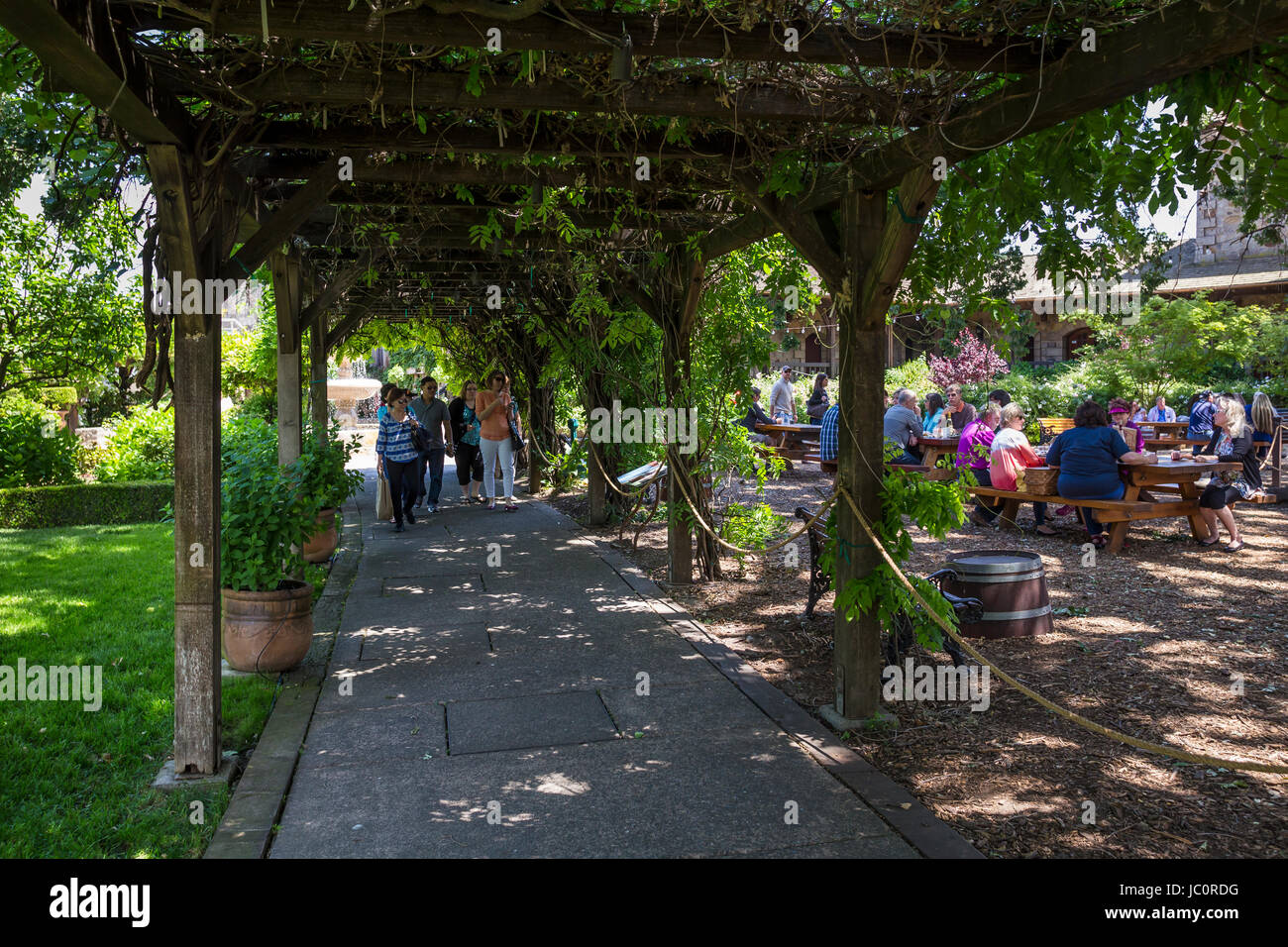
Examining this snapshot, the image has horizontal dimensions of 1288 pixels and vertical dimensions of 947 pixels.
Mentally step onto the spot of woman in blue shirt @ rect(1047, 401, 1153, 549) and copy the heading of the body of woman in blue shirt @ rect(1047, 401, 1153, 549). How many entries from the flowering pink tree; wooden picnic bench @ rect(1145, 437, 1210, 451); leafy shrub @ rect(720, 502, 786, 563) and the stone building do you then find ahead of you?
3

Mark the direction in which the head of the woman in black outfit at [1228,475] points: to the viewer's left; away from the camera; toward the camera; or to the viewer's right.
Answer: to the viewer's left

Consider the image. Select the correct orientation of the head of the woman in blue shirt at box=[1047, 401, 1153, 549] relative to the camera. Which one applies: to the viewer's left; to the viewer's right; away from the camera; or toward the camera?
away from the camera

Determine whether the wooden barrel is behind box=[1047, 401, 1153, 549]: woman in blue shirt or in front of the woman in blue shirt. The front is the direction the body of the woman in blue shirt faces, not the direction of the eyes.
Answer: behind

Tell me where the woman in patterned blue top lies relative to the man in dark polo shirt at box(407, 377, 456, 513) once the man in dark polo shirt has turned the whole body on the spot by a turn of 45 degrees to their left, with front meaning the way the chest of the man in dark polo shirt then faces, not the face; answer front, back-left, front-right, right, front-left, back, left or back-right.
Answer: front-right

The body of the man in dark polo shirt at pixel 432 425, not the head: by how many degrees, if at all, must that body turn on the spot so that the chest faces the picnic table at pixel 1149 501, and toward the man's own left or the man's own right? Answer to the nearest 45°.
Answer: approximately 45° to the man's own left

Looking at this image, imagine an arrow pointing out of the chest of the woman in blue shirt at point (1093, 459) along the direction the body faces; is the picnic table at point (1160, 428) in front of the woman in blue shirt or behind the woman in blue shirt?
in front

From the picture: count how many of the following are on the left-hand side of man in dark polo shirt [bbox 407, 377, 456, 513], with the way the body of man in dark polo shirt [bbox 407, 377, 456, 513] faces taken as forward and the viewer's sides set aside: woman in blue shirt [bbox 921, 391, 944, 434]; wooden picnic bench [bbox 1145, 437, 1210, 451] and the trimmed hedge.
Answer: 2

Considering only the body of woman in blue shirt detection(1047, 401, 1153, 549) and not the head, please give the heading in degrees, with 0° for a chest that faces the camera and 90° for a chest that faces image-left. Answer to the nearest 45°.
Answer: approximately 180°

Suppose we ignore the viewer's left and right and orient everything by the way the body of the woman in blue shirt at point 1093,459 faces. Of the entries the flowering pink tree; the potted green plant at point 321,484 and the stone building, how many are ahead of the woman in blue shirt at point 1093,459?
2

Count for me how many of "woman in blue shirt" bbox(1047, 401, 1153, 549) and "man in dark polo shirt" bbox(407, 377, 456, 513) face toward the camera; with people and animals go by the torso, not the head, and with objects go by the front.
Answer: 1

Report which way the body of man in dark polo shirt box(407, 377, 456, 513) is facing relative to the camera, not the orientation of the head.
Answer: toward the camera

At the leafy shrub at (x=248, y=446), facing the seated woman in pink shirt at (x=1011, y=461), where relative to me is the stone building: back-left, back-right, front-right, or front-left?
front-left

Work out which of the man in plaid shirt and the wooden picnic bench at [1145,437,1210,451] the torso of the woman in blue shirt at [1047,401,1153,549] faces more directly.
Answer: the wooden picnic bench

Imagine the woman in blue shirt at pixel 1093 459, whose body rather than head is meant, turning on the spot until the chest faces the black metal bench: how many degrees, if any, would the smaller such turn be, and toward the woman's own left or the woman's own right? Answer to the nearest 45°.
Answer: approximately 180°

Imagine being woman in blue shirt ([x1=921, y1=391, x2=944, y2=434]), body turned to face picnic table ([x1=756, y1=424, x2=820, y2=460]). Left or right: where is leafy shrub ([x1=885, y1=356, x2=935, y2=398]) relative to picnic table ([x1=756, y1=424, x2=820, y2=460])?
right

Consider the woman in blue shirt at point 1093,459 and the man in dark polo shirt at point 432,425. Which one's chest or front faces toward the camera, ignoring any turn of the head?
the man in dark polo shirt
